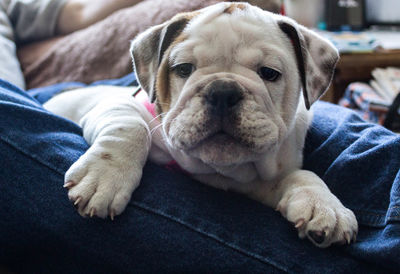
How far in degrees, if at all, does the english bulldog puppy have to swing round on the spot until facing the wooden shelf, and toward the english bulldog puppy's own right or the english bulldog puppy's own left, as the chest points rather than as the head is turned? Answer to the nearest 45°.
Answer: approximately 135° to the english bulldog puppy's own left

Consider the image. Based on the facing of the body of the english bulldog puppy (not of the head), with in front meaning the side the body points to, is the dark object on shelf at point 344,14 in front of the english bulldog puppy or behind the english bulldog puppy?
behind

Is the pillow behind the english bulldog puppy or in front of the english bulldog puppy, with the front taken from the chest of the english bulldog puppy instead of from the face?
behind

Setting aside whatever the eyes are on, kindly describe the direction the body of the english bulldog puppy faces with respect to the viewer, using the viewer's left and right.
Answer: facing the viewer
